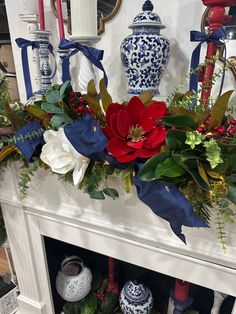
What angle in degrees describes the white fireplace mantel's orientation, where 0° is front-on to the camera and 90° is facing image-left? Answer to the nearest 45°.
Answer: approximately 45°
